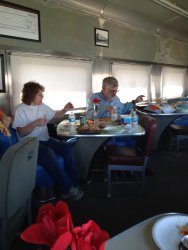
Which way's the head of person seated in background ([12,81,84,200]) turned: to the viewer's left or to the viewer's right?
to the viewer's right

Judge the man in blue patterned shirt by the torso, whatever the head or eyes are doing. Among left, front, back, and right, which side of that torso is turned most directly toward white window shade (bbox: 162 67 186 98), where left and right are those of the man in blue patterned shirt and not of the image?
left

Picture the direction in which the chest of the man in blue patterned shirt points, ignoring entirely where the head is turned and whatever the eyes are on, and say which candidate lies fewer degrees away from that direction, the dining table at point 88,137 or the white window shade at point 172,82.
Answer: the dining table

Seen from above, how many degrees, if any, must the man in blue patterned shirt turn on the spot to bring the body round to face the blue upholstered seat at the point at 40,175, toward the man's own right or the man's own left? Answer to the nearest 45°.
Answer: approximately 90° to the man's own right

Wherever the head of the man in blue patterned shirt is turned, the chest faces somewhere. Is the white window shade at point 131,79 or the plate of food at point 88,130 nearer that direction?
the plate of food

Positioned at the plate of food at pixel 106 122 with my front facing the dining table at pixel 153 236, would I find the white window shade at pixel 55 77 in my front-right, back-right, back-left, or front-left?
back-right

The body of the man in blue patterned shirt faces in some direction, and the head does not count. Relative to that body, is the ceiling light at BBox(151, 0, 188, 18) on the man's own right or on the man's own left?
on the man's own left

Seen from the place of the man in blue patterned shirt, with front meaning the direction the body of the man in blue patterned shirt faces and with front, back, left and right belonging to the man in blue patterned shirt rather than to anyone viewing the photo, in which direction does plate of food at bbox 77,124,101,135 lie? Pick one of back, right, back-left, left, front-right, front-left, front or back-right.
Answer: front-right
